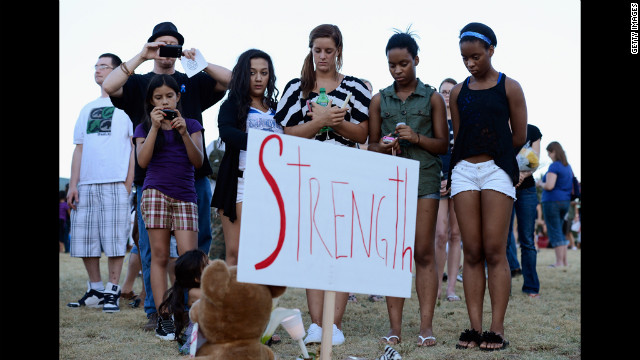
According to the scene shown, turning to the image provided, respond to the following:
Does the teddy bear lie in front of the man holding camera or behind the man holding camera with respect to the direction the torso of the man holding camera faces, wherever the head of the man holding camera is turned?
in front

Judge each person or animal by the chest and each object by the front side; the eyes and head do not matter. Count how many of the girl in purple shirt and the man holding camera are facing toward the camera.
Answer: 2

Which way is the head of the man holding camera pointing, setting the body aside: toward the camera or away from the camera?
toward the camera

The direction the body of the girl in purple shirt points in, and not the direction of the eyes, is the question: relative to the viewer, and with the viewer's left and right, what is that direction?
facing the viewer

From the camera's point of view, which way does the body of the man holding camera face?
toward the camera

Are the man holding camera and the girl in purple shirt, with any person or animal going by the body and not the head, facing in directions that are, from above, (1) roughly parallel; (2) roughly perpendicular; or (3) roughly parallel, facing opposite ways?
roughly parallel

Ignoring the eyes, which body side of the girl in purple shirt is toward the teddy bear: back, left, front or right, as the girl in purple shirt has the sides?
front

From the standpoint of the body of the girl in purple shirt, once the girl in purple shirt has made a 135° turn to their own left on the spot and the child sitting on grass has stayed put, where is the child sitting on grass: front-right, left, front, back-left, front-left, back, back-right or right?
back-right
